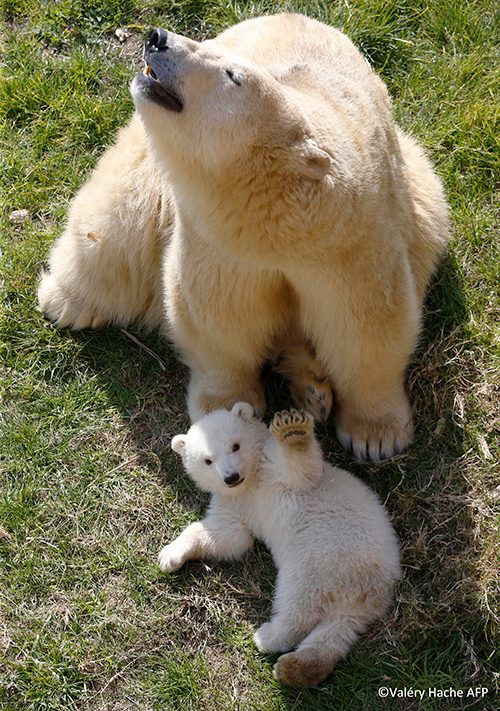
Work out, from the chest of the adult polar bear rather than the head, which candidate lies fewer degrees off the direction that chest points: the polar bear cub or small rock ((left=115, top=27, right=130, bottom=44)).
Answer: the polar bear cub

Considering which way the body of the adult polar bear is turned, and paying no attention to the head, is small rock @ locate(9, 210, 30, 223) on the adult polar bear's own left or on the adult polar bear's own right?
on the adult polar bear's own right

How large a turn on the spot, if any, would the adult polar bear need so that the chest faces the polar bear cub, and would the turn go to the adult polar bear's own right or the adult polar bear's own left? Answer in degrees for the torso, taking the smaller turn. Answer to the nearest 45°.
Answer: approximately 45° to the adult polar bear's own left

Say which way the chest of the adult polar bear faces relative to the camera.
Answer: toward the camera

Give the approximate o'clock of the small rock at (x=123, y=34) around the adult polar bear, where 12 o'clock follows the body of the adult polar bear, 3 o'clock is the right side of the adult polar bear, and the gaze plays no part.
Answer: The small rock is roughly at 5 o'clock from the adult polar bear.

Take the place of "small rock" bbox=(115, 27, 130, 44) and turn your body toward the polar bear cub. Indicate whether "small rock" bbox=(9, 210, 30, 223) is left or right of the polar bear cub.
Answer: right

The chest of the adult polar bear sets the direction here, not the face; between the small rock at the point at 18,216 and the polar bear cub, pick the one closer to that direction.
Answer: the polar bear cub
